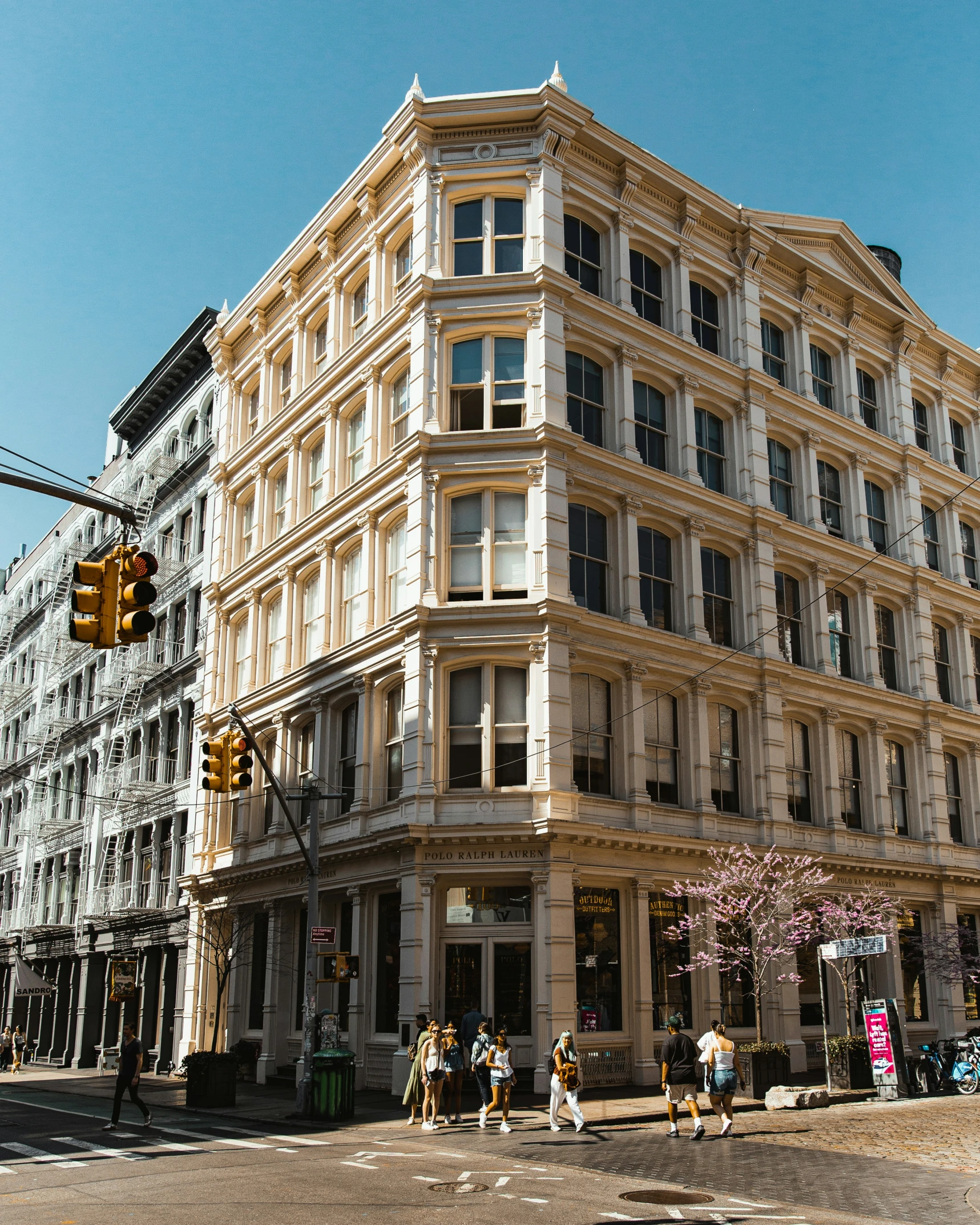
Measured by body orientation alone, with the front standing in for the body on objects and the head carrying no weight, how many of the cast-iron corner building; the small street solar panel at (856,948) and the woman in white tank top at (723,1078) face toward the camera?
2

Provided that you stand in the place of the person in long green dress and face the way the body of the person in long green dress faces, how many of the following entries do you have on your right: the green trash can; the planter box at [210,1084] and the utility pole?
3

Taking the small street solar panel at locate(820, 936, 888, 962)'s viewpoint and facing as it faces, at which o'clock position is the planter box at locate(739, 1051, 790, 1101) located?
The planter box is roughly at 4 o'clock from the small street solar panel.

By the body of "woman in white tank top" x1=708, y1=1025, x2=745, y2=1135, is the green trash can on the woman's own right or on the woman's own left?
on the woman's own left

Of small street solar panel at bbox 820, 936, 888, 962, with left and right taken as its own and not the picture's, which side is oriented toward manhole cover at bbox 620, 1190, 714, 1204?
front

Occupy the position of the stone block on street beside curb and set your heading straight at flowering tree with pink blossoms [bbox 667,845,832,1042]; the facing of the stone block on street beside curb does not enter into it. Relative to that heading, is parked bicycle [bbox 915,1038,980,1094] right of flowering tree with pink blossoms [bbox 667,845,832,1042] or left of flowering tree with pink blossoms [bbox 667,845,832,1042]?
right

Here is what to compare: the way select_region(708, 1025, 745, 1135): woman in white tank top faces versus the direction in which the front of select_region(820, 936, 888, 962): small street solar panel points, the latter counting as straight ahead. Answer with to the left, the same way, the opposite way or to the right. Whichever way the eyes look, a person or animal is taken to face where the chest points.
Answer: the opposite way

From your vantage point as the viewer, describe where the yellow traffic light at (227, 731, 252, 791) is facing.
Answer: facing the viewer and to the right of the viewer

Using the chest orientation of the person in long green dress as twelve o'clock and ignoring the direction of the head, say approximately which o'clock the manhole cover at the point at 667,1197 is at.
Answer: The manhole cover is roughly at 10 o'clock from the person in long green dress.

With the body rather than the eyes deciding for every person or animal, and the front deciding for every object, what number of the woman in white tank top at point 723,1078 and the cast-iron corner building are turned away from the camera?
1
